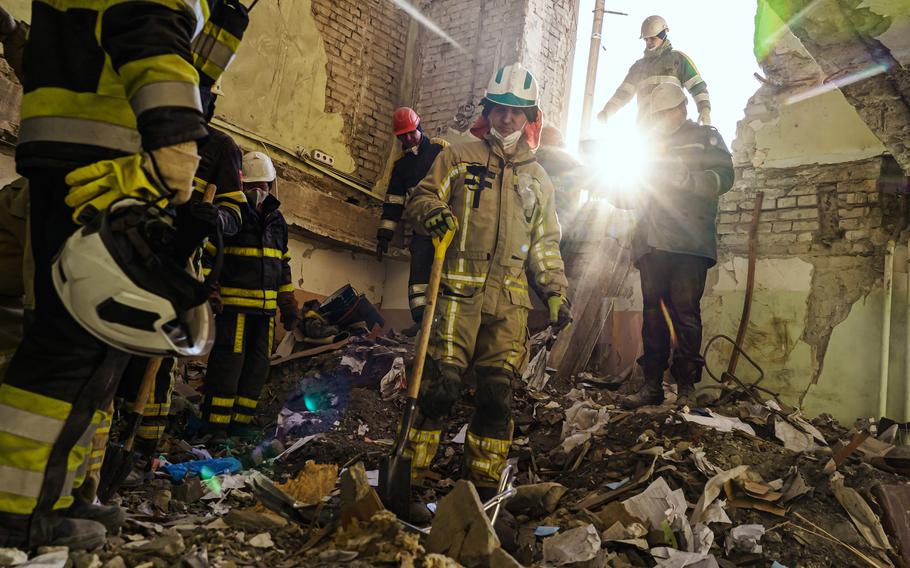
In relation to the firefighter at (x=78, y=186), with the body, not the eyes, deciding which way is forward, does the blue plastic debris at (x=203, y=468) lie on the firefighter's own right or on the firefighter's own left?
on the firefighter's own left

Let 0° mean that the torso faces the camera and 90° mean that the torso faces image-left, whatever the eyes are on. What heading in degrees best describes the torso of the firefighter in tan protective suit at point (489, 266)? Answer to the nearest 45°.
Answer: approximately 0°

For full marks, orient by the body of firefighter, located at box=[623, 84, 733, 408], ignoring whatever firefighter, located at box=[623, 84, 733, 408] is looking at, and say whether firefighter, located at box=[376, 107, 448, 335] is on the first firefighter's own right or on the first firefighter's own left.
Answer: on the first firefighter's own right

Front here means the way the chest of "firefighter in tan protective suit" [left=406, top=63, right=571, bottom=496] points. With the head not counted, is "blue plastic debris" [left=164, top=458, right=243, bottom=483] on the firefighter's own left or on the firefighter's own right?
on the firefighter's own right

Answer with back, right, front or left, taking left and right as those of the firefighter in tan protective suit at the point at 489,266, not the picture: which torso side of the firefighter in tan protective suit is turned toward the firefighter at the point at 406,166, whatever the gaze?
back

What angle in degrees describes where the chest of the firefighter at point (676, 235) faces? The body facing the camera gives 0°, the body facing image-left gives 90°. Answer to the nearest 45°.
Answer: approximately 45°

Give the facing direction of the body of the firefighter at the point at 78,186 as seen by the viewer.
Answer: to the viewer's right

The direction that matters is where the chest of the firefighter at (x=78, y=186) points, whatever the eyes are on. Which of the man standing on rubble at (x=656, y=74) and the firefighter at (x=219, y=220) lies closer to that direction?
the man standing on rubble

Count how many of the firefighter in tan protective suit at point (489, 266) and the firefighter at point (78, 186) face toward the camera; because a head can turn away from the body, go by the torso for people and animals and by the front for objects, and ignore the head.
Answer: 1

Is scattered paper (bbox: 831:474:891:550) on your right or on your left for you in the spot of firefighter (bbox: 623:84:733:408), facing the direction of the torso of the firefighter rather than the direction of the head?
on your left
